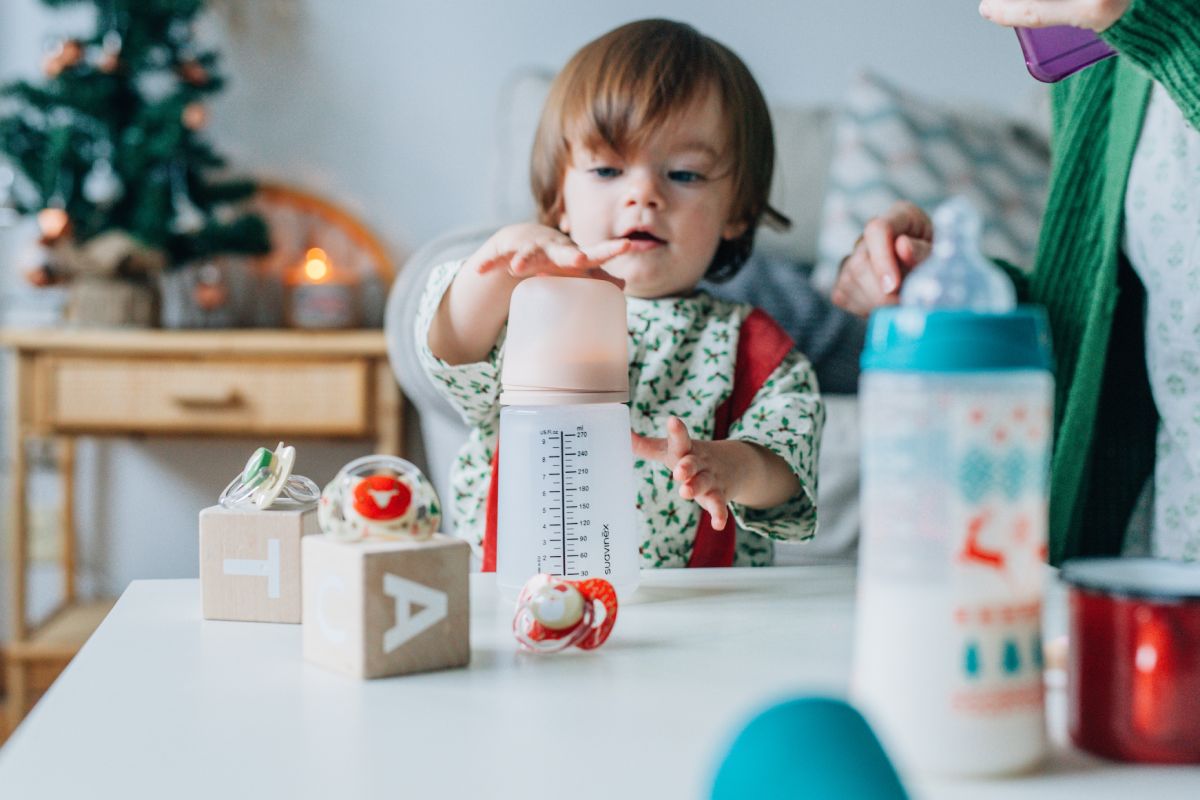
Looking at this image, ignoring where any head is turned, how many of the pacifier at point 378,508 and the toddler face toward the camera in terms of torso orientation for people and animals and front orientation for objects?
2

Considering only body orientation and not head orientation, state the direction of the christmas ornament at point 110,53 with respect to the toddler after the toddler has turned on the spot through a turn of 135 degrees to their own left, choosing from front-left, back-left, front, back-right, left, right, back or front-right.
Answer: left

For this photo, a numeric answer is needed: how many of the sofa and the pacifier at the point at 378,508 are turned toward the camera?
2

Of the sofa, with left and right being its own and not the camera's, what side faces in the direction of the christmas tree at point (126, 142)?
right

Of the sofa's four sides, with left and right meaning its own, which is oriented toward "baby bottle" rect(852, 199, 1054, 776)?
front

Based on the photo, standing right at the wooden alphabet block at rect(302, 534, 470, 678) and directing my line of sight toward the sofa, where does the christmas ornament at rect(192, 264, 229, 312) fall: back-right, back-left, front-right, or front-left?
front-left

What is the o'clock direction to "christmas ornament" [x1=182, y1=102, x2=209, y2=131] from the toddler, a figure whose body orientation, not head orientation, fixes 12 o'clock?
The christmas ornament is roughly at 5 o'clock from the toddler.

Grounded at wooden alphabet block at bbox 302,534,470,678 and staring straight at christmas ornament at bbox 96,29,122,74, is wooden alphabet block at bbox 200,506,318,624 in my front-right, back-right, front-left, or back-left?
front-left

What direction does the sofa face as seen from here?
toward the camera

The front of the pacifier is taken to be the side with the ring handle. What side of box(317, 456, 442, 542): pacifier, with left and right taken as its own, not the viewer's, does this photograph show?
front

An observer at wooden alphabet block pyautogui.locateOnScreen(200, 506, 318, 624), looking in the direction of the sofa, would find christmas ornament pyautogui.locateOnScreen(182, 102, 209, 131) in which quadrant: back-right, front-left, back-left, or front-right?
front-left

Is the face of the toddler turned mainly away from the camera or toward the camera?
toward the camera

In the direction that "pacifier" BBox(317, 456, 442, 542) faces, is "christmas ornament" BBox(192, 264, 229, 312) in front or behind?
behind

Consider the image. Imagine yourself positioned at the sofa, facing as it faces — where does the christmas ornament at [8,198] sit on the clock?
The christmas ornament is roughly at 3 o'clock from the sofa.

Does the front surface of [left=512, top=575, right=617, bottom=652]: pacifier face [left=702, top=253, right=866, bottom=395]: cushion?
no

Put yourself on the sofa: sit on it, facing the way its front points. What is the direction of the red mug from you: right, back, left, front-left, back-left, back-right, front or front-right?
front

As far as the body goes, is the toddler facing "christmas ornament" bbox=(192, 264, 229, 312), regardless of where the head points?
no

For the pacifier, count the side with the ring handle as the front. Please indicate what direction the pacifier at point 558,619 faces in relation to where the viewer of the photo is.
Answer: facing the viewer and to the left of the viewer
